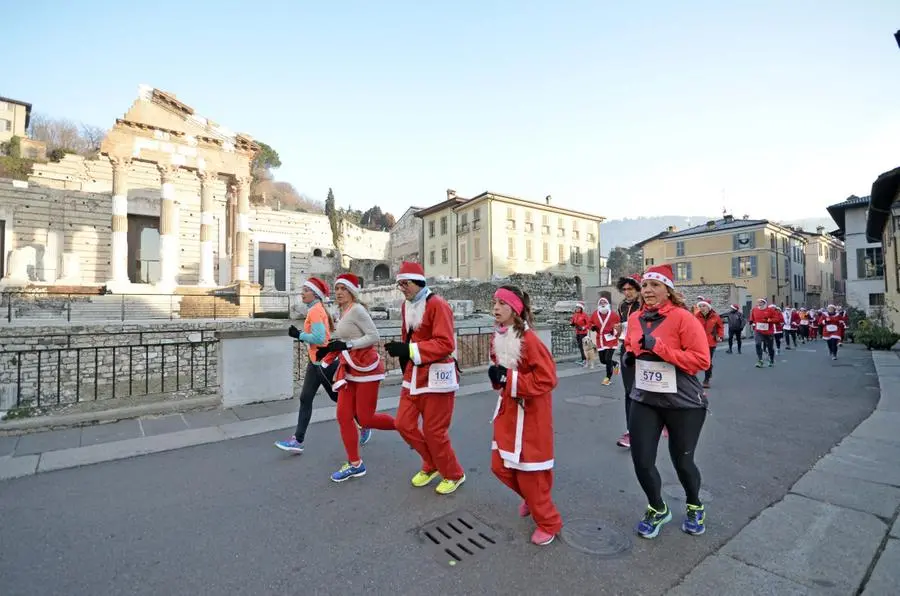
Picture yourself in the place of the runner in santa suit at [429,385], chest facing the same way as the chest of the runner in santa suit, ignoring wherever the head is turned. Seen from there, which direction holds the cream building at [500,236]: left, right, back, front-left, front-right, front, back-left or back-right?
back-right

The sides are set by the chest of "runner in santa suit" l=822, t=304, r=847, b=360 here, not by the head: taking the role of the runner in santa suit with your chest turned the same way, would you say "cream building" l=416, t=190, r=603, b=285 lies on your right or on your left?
on your right

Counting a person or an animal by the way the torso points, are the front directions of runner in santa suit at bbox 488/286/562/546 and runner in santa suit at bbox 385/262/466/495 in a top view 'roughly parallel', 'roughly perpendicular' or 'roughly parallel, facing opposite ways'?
roughly parallel

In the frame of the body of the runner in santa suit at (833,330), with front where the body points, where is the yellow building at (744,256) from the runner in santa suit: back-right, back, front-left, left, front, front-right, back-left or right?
back

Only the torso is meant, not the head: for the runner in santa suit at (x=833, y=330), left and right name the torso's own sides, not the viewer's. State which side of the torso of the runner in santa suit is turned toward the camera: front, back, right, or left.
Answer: front

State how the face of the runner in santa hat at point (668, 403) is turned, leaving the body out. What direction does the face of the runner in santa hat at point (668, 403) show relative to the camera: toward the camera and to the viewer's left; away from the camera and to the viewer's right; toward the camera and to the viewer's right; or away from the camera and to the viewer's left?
toward the camera and to the viewer's left

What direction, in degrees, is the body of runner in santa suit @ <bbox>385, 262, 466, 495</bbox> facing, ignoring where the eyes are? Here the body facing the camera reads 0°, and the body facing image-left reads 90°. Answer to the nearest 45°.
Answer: approximately 45°

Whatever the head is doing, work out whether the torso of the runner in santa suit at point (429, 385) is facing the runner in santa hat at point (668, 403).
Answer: no

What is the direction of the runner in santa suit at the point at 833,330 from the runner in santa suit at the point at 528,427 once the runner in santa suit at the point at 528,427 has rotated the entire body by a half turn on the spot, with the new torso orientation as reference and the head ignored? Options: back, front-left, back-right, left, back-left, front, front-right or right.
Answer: front

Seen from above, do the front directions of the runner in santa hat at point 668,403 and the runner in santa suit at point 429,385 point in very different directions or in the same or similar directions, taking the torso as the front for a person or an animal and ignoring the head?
same or similar directions

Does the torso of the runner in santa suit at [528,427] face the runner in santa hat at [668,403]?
no

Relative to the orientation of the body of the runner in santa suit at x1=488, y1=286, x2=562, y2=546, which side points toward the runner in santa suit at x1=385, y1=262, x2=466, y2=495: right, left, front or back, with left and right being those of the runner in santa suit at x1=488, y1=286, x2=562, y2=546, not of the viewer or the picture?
right

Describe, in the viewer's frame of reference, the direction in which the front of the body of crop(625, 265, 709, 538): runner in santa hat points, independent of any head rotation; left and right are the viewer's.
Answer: facing the viewer and to the left of the viewer

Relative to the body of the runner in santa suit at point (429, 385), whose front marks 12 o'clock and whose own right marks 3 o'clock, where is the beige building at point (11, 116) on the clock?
The beige building is roughly at 3 o'clock from the runner in santa suit.

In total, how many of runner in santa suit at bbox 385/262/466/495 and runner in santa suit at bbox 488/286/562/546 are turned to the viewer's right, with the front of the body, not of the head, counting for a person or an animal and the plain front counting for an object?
0

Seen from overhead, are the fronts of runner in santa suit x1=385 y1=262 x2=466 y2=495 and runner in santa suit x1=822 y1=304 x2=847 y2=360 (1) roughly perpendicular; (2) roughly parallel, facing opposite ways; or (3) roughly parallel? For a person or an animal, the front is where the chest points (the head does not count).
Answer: roughly parallel

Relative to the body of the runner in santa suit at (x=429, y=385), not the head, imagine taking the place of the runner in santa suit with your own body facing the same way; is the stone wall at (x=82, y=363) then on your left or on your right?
on your right

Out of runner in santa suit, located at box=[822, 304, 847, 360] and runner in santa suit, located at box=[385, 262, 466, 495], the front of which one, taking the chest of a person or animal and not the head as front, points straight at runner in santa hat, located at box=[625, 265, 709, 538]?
runner in santa suit, located at box=[822, 304, 847, 360]

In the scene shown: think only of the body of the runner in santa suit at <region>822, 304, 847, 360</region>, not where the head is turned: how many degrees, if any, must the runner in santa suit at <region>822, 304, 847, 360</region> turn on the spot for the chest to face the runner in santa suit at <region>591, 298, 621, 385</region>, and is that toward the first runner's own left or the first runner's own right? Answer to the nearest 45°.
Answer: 0° — they already face them

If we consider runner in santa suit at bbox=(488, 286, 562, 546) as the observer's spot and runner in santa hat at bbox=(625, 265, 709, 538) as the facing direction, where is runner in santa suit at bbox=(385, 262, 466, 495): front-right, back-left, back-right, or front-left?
back-left
